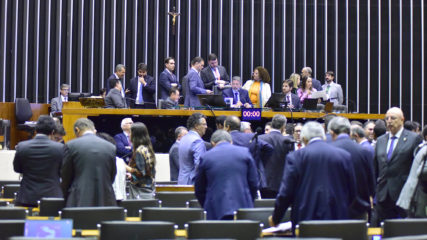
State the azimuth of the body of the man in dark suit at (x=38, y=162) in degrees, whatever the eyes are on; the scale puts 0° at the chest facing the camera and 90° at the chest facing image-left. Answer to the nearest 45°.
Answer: approximately 180°

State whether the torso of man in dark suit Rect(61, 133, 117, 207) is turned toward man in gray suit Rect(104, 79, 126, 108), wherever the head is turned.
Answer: yes

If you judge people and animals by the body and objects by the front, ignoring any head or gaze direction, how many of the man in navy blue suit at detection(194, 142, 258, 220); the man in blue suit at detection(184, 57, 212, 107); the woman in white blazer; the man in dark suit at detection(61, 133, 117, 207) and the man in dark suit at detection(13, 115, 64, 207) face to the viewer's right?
1

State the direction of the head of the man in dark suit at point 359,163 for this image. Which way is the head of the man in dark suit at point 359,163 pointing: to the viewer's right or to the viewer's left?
to the viewer's left

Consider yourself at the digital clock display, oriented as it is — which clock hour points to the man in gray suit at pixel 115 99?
The man in gray suit is roughly at 3 o'clock from the digital clock display.

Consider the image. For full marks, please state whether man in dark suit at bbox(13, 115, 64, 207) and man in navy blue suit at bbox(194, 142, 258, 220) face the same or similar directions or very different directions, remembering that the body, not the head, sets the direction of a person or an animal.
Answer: same or similar directions

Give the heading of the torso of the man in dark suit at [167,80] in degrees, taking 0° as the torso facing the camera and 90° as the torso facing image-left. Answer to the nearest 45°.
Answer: approximately 315°

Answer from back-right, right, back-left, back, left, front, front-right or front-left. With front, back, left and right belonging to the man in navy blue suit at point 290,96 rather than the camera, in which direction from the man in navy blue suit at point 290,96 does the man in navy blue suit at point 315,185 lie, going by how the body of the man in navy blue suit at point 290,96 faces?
front-left

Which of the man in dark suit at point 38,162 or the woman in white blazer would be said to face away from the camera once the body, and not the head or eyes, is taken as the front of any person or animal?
the man in dark suit

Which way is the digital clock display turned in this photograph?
toward the camera

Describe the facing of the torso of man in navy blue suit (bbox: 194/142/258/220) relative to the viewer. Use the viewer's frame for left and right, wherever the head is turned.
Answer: facing away from the viewer

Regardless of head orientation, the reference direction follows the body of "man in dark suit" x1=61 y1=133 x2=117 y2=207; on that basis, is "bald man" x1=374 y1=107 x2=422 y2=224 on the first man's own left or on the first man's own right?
on the first man's own right
